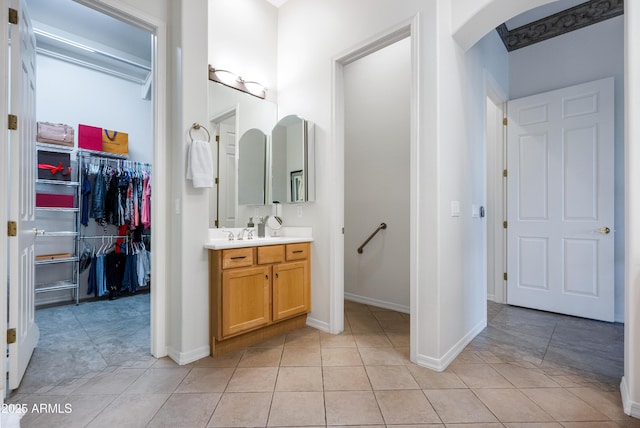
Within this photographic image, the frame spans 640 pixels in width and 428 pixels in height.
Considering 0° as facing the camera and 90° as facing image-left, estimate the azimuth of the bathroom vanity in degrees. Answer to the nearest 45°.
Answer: approximately 315°

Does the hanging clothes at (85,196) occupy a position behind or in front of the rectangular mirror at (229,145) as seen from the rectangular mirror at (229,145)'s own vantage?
behind

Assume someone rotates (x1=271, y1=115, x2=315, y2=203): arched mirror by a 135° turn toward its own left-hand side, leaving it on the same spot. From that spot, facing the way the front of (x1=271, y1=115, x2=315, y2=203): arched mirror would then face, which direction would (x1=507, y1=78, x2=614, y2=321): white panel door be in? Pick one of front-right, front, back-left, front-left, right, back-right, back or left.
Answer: front

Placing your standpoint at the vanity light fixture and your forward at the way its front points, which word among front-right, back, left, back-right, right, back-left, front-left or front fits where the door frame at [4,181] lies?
right

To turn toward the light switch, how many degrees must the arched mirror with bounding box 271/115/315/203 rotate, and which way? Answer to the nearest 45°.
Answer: approximately 90° to its left
